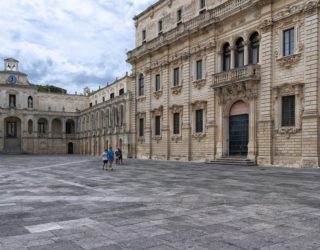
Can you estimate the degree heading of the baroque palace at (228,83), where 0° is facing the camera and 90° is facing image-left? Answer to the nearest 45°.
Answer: approximately 45°
